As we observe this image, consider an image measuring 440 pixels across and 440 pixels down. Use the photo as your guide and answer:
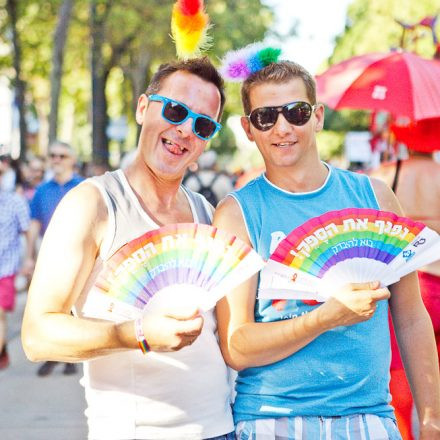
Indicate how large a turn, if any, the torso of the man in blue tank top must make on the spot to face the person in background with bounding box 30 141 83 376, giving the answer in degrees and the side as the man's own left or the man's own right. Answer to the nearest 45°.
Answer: approximately 135° to the man's own right

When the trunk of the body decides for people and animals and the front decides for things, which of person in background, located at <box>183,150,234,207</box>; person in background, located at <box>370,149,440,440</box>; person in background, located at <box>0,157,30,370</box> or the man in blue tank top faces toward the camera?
the man in blue tank top
